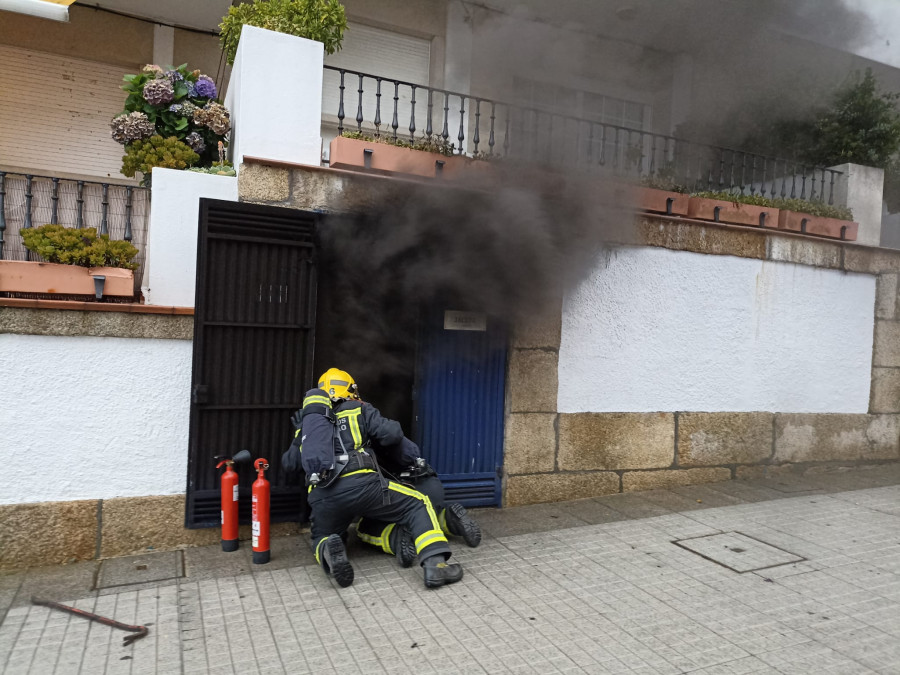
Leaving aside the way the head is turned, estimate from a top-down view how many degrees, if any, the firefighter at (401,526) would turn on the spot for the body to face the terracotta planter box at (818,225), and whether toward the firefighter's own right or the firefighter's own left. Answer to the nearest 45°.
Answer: approximately 90° to the firefighter's own right

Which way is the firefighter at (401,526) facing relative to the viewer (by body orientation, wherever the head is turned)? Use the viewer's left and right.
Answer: facing away from the viewer and to the left of the viewer

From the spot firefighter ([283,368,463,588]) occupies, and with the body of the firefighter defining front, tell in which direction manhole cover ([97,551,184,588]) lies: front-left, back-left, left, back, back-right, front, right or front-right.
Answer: back-left

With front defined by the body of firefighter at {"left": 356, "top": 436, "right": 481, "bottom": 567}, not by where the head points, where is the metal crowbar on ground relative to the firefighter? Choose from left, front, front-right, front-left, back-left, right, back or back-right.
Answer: left

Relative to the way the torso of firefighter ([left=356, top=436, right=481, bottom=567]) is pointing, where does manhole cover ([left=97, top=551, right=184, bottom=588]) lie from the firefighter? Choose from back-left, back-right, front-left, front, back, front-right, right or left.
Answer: front-left

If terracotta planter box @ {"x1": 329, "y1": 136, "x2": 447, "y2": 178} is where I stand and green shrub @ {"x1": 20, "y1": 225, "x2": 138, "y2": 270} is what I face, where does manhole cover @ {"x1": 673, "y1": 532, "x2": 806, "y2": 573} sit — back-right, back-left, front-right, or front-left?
back-left

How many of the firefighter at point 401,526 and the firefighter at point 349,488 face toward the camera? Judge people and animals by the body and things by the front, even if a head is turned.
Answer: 0

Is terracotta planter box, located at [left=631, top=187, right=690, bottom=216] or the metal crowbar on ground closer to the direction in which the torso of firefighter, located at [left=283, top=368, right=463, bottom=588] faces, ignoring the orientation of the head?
the terracotta planter box
